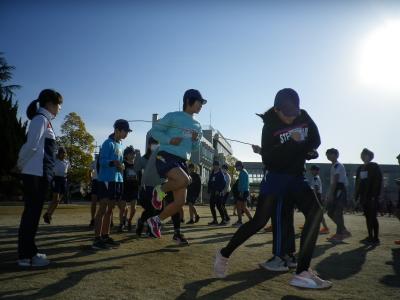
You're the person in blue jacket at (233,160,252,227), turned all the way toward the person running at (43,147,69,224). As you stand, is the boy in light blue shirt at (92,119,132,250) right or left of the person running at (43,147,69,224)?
left

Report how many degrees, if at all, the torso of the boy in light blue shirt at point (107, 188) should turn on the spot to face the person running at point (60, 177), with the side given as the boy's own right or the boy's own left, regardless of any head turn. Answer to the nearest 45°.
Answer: approximately 90° to the boy's own left

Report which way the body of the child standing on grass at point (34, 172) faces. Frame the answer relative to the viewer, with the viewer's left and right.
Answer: facing to the right of the viewer

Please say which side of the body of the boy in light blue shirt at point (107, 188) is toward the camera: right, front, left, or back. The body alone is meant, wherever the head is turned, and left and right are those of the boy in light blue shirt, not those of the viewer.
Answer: right

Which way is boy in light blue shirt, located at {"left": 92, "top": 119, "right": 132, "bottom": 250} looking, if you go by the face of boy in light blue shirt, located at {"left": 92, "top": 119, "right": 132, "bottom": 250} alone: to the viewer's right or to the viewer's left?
to the viewer's right

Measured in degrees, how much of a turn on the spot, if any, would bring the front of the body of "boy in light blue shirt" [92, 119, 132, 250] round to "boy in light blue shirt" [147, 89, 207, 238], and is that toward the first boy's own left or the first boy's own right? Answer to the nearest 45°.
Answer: approximately 45° to the first boy's own right

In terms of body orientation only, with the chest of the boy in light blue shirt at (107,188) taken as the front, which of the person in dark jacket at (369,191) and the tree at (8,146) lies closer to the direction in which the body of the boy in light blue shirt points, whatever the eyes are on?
the person in dark jacket
